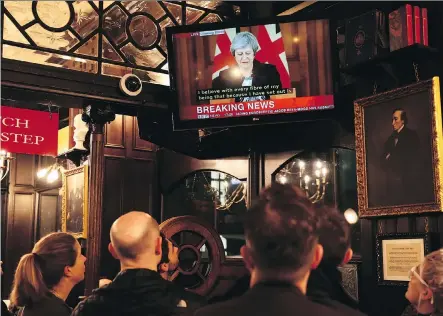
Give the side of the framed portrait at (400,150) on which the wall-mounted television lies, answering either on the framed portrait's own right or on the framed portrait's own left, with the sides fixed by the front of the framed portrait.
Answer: on the framed portrait's own right

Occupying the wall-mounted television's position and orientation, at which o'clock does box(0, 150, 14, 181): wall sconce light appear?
The wall sconce light is roughly at 4 o'clock from the wall-mounted television.

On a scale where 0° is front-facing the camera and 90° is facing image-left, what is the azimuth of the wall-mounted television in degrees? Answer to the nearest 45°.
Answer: approximately 0°

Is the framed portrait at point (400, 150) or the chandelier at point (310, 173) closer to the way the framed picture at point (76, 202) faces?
the framed portrait

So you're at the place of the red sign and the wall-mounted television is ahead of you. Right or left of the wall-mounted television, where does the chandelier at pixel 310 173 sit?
left

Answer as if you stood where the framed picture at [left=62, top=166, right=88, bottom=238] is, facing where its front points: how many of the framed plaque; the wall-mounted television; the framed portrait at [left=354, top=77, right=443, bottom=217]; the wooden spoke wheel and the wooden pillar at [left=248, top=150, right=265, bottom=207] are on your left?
5

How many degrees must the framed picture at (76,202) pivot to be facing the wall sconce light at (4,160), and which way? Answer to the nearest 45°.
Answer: approximately 45° to its right

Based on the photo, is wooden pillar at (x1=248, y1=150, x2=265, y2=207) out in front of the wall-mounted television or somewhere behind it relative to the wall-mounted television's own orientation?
behind

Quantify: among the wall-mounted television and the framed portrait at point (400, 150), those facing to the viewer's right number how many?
0
